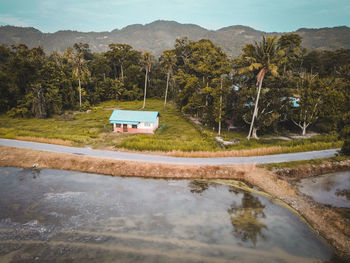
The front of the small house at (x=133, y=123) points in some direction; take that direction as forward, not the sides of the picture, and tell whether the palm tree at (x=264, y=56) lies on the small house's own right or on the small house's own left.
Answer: on the small house's own left

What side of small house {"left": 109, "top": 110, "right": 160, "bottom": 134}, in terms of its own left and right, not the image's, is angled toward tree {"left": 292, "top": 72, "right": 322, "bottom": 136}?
left

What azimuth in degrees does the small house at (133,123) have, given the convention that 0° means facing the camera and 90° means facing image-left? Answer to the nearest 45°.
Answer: approximately 0°
